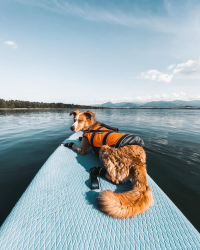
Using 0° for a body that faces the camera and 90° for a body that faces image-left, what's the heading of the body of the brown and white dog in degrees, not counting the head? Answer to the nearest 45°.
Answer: approximately 135°
